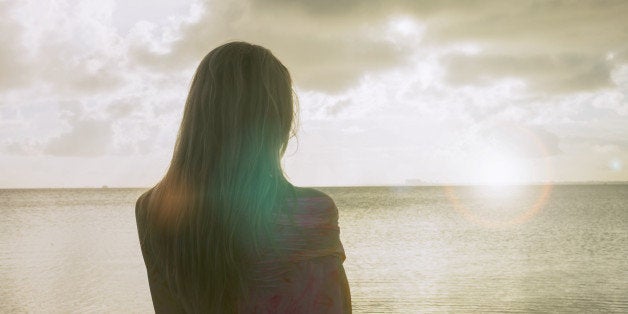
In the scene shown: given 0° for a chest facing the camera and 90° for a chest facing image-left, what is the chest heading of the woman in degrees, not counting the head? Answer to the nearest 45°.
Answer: approximately 180°
